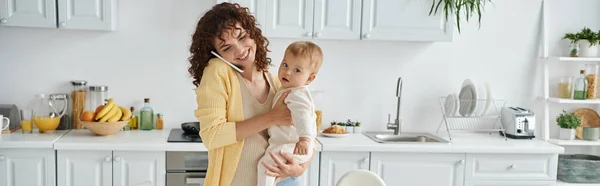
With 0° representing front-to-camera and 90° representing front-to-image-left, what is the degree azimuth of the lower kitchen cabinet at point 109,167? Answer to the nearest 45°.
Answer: approximately 0°

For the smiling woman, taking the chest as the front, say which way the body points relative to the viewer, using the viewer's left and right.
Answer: facing the viewer and to the right of the viewer

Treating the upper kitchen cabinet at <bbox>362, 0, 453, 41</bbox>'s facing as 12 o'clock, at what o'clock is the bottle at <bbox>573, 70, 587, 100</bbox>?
The bottle is roughly at 8 o'clock from the upper kitchen cabinet.

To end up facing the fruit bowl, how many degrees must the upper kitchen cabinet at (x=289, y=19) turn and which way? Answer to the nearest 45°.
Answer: approximately 90° to its right

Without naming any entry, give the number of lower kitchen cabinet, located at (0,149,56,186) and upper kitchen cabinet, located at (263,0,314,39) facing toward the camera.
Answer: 2

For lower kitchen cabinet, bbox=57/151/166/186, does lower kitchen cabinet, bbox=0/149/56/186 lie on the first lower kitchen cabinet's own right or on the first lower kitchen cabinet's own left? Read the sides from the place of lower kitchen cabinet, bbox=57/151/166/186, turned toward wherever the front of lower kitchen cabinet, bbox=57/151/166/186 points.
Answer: on the first lower kitchen cabinet's own right

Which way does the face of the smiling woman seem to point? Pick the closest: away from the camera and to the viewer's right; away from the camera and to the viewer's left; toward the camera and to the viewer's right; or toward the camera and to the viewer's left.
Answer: toward the camera and to the viewer's right
